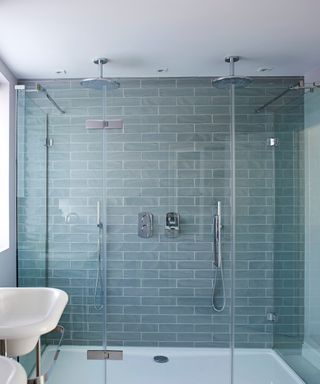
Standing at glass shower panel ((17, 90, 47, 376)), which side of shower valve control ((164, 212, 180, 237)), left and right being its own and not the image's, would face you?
right

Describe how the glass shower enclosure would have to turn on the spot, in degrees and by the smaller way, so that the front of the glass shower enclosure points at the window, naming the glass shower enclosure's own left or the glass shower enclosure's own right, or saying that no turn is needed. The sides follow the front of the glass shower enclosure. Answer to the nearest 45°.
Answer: approximately 90° to the glass shower enclosure's own right

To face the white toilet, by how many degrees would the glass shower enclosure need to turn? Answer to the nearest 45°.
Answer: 0° — it already faces it

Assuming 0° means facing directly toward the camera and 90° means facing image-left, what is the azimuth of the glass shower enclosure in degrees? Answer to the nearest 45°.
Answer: approximately 0°

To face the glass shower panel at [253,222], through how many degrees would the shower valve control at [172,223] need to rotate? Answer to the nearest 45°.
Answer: approximately 90° to its left

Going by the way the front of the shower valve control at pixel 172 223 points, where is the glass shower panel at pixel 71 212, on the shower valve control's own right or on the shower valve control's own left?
on the shower valve control's own right
